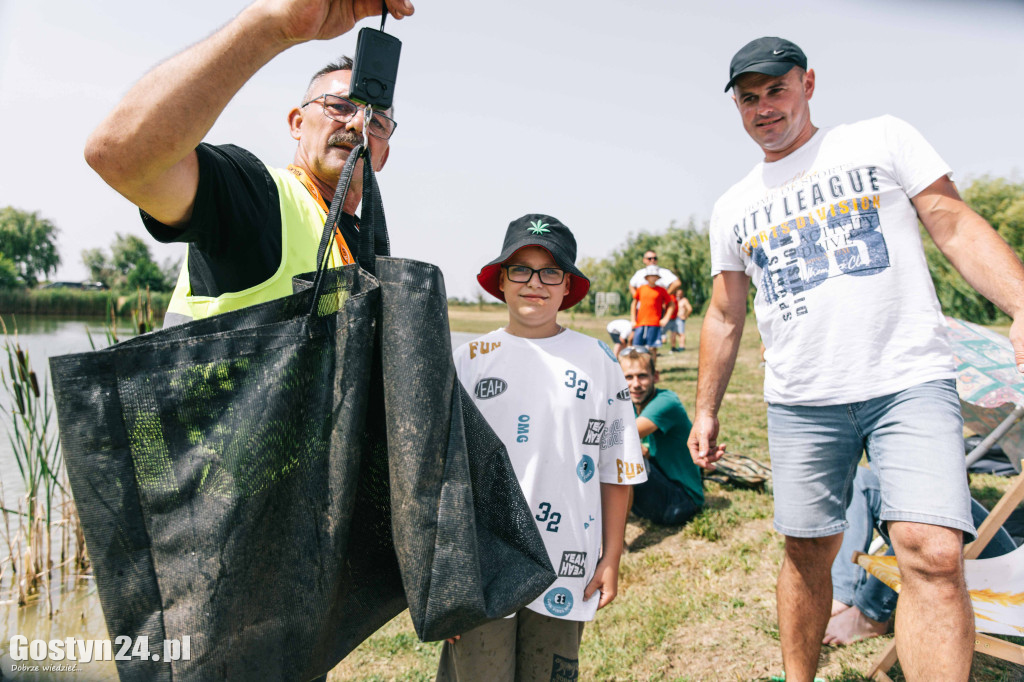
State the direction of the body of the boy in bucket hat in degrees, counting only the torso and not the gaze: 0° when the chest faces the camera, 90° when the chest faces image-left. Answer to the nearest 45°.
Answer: approximately 0°

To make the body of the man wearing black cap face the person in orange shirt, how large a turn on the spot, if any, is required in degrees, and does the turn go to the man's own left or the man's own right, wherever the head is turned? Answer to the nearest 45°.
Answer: approximately 180°

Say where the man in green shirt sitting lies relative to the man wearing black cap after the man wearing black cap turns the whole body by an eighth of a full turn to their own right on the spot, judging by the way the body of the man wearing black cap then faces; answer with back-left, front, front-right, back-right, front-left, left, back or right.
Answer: right

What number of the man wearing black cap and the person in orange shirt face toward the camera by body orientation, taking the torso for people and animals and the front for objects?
2

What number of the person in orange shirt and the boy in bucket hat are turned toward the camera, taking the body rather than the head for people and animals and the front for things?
2

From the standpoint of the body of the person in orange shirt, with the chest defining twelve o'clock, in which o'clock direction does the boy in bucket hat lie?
The boy in bucket hat is roughly at 12 o'clock from the person in orange shirt.

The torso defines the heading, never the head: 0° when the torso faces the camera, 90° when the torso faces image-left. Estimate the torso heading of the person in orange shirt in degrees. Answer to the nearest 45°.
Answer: approximately 0°

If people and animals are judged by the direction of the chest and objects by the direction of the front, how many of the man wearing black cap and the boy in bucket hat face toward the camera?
2

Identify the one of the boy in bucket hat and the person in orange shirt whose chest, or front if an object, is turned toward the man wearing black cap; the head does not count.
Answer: the person in orange shirt
